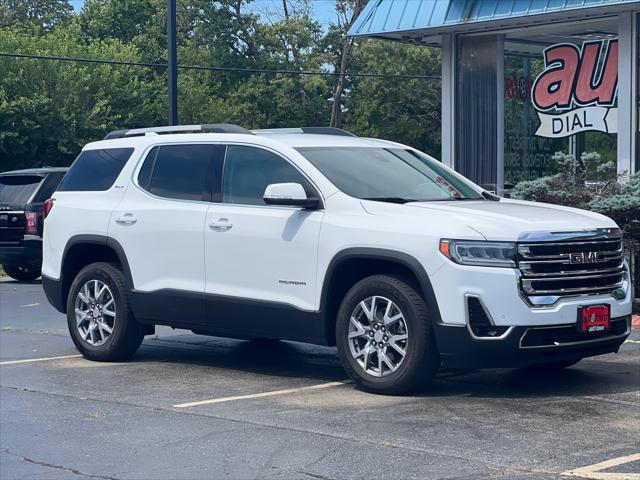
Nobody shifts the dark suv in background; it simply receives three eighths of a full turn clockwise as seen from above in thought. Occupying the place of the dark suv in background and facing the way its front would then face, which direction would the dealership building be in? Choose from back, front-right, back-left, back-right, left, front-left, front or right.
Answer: front-left

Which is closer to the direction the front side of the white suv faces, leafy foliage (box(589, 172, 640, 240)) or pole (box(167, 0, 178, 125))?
the leafy foliage

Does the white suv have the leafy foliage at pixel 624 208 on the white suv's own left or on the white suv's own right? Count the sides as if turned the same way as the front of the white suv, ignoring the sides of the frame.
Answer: on the white suv's own left

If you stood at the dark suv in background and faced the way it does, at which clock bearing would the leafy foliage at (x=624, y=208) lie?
The leafy foliage is roughly at 3 o'clock from the dark suv in background.

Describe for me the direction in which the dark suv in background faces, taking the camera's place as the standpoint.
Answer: facing away from the viewer and to the right of the viewer

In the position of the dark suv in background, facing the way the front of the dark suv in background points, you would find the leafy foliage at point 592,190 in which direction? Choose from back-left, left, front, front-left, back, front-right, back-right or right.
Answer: right

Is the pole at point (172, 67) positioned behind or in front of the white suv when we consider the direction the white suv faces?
behind

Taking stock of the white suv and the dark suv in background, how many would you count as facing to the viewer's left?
0

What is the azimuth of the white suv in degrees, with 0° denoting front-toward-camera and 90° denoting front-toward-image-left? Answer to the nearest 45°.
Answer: approximately 315°

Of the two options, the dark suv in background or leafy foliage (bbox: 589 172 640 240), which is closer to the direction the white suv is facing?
the leafy foliage
